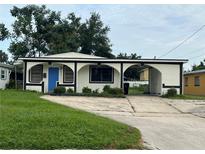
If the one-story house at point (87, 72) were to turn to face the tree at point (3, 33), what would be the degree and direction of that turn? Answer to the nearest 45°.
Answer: approximately 135° to its right

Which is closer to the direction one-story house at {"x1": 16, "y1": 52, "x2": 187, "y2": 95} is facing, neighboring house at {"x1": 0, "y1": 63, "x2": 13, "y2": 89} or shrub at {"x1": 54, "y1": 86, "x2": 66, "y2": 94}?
the shrub

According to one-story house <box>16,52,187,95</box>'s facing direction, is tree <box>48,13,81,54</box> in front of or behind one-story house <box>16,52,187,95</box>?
behind

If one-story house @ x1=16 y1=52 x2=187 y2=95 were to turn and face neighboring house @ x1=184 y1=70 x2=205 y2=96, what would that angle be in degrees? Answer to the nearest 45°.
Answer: approximately 135° to its left

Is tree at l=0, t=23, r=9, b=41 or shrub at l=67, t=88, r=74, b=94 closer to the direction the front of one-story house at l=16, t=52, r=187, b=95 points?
the shrub

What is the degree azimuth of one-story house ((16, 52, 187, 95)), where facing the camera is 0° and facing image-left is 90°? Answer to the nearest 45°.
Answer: approximately 0°

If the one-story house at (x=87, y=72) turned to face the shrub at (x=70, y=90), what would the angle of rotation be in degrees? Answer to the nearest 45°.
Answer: approximately 45° to its right
